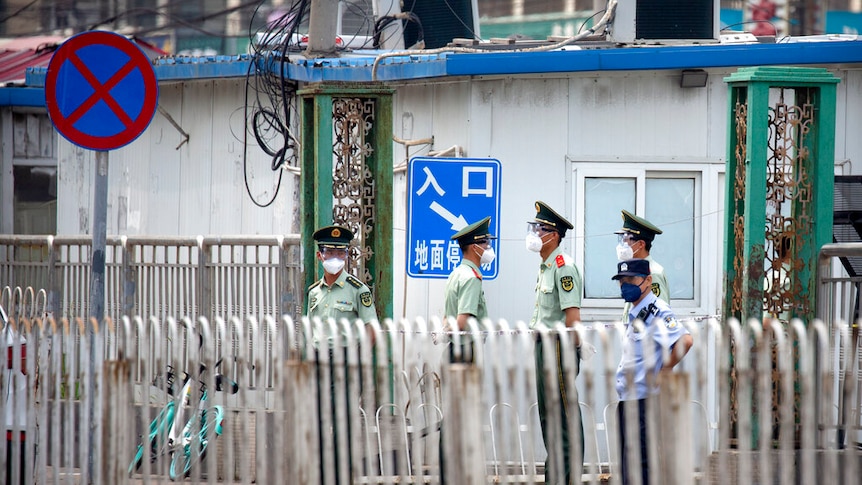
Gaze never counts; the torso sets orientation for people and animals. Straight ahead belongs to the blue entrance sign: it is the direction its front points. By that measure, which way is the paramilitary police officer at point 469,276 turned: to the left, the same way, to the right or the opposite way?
to the left

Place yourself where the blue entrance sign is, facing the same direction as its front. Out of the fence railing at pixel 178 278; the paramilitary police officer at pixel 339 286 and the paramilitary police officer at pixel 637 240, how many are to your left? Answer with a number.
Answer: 1

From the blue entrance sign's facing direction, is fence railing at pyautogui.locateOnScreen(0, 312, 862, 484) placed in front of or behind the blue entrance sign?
in front

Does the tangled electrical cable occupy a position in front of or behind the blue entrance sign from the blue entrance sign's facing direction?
behind

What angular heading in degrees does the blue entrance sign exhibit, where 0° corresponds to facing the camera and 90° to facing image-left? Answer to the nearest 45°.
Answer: approximately 0°

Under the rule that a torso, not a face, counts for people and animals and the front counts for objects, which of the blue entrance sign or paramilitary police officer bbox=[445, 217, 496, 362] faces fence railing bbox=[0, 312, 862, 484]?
the blue entrance sign

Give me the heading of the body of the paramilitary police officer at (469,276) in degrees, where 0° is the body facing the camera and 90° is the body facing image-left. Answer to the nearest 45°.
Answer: approximately 270°

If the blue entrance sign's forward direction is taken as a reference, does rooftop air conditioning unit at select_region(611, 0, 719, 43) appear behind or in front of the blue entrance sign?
behind
